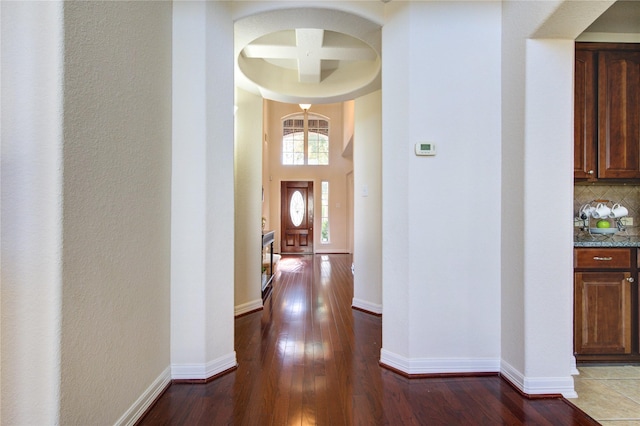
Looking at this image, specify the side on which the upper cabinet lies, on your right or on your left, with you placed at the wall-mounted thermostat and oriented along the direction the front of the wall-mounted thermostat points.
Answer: on your left

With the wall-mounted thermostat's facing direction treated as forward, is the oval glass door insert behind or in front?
behind

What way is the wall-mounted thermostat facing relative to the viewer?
toward the camera

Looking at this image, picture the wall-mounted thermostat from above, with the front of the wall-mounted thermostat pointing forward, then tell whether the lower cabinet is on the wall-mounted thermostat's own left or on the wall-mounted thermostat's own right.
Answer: on the wall-mounted thermostat's own left

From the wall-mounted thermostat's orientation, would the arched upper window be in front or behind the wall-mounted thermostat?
behind
